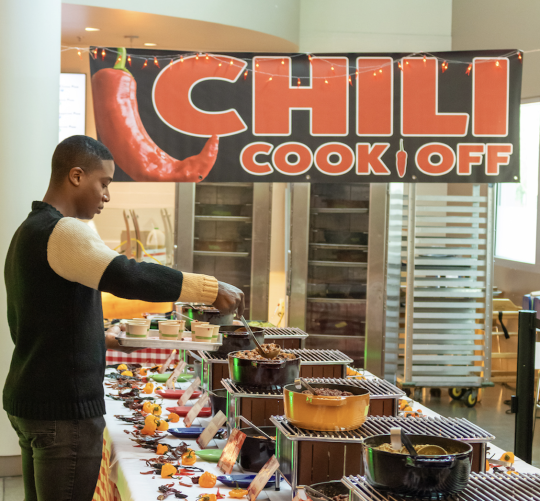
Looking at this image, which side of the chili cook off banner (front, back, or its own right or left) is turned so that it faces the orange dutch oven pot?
front

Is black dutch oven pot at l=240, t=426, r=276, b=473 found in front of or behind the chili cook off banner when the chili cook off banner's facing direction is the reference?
in front

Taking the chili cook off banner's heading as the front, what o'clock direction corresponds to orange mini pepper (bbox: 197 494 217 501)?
The orange mini pepper is roughly at 12 o'clock from the chili cook off banner.

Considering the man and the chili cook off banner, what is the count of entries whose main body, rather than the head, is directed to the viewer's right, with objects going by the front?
1

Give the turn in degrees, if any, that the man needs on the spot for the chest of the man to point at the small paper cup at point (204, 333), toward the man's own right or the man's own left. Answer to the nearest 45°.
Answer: approximately 45° to the man's own left

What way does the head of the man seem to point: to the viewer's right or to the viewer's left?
to the viewer's right

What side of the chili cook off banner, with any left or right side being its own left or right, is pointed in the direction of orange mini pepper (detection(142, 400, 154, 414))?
front

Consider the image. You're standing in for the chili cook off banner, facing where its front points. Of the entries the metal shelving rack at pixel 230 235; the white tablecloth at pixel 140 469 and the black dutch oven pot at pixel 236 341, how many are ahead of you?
2

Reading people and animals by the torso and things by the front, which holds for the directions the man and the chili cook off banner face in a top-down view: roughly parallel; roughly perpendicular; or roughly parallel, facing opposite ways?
roughly perpendicular

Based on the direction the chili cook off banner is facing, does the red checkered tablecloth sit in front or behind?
in front

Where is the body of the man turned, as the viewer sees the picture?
to the viewer's right
